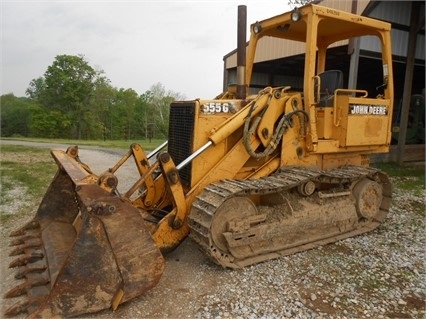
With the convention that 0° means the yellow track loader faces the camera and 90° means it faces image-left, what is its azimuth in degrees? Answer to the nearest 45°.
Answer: approximately 45°
